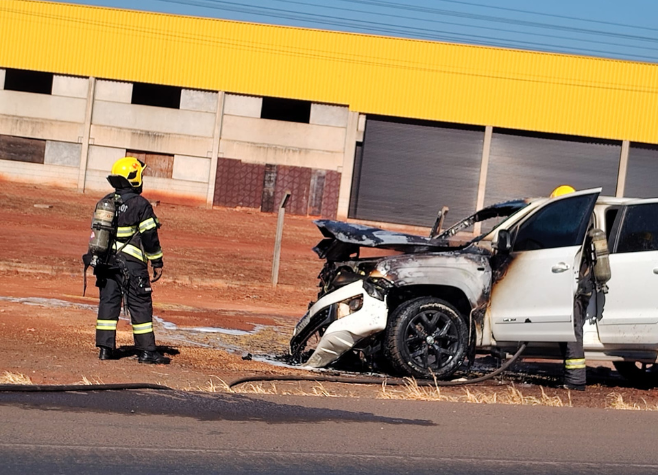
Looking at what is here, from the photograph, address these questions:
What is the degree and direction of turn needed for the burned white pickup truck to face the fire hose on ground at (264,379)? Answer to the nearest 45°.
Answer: approximately 45° to its left

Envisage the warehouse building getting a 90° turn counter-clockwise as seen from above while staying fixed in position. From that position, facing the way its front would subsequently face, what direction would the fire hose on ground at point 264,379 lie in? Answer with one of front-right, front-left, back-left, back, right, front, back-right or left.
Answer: right

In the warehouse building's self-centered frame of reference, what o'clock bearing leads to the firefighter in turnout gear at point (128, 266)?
The firefighter in turnout gear is roughly at 12 o'clock from the warehouse building.

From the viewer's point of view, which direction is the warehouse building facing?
toward the camera

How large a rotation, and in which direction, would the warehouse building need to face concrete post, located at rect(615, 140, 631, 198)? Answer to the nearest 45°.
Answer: approximately 90° to its left

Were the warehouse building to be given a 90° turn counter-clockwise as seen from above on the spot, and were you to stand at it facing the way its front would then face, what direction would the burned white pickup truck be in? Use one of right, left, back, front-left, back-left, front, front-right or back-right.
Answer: right

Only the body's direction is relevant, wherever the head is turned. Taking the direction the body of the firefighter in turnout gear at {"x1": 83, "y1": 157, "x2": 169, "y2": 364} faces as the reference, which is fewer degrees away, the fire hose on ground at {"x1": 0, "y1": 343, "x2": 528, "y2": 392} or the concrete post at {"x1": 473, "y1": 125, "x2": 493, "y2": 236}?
the concrete post

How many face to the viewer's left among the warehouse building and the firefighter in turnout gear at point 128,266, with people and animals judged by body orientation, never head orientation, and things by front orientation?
0

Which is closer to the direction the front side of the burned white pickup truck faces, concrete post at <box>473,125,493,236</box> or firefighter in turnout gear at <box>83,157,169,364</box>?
the firefighter in turnout gear

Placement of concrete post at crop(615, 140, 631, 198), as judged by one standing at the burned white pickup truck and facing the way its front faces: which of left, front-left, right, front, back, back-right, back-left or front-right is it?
right

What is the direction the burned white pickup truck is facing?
to the viewer's left

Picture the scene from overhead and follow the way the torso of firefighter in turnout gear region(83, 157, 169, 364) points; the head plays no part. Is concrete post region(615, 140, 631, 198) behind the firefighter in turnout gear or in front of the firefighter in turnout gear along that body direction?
in front

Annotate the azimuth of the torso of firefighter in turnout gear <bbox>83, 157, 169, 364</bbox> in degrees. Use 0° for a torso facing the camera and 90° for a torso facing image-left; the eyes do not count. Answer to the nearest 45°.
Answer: approximately 225°

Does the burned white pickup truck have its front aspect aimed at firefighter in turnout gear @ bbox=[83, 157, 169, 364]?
yes
